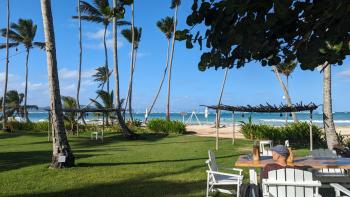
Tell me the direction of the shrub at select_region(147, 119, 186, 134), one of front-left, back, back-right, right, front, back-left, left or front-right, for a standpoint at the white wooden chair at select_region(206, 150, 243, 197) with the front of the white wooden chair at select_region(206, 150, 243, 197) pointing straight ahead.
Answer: left

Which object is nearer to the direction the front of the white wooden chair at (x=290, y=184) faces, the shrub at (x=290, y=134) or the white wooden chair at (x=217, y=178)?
the shrub

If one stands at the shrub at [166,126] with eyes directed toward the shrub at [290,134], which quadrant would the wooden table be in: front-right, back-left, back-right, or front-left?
front-right

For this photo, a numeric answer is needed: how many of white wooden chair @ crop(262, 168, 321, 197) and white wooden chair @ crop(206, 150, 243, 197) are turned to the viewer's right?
1

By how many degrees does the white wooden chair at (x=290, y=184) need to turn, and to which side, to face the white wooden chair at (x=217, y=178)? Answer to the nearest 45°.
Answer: approximately 45° to its left

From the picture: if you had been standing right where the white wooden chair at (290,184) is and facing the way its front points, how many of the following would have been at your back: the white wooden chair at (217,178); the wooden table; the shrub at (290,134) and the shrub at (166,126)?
0

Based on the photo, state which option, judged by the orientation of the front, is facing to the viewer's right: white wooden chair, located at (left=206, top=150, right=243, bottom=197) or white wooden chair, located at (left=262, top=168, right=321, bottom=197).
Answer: white wooden chair, located at (left=206, top=150, right=243, bottom=197)

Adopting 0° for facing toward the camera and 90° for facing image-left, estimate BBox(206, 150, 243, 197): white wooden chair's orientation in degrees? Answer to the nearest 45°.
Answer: approximately 270°

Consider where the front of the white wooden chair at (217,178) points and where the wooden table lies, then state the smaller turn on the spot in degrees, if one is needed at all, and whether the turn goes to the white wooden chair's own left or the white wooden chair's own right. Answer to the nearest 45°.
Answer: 0° — it already faces it

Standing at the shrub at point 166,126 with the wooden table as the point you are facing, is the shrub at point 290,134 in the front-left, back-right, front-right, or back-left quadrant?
front-left

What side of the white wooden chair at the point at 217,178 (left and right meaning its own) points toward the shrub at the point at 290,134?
left

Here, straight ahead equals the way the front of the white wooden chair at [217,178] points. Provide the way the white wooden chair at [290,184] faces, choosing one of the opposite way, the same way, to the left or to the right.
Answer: to the left

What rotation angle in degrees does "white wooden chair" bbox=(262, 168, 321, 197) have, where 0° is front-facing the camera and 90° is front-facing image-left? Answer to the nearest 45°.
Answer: approximately 180°

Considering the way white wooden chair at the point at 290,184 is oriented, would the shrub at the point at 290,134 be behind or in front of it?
in front

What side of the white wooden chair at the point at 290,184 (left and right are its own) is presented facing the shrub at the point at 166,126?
front

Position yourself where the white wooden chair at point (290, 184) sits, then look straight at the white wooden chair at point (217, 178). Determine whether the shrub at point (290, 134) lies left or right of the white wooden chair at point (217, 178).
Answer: right
